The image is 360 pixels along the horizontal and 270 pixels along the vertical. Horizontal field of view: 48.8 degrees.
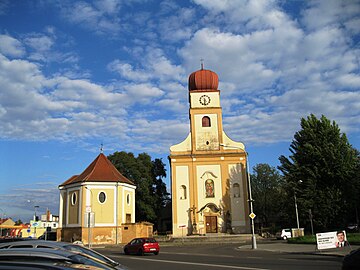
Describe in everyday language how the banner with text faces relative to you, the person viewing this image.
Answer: facing the viewer

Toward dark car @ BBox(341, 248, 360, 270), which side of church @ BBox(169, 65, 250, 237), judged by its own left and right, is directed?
front

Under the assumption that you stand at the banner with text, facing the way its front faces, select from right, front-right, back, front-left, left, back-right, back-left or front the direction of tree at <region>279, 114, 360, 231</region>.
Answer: back

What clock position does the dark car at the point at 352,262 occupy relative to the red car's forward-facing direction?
The dark car is roughly at 7 o'clock from the red car.

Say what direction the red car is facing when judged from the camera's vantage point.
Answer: facing away from the viewer and to the left of the viewer

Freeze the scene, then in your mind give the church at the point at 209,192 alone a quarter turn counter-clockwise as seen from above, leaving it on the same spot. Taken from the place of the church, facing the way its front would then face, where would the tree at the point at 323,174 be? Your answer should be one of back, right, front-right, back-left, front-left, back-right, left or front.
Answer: front-right

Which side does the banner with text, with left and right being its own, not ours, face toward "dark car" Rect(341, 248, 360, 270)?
front

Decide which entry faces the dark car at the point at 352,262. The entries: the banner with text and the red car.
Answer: the banner with text

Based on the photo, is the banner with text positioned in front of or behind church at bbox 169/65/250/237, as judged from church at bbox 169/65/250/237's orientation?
in front

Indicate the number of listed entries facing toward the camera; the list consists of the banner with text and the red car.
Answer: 1

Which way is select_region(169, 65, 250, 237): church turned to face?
toward the camera

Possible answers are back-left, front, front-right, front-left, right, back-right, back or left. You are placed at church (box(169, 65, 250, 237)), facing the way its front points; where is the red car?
front

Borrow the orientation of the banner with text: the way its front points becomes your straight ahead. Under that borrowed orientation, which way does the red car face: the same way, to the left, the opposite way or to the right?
to the right

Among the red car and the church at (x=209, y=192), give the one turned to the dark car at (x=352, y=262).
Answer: the church

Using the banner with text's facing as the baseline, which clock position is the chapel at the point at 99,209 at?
The chapel is roughly at 4 o'clock from the banner with text.

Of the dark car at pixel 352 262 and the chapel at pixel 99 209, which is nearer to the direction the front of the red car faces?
the chapel
